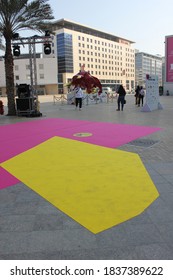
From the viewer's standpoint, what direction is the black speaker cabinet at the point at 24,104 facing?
toward the camera

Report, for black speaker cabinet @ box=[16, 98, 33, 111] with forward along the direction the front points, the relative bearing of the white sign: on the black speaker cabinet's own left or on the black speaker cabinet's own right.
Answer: on the black speaker cabinet's own left
